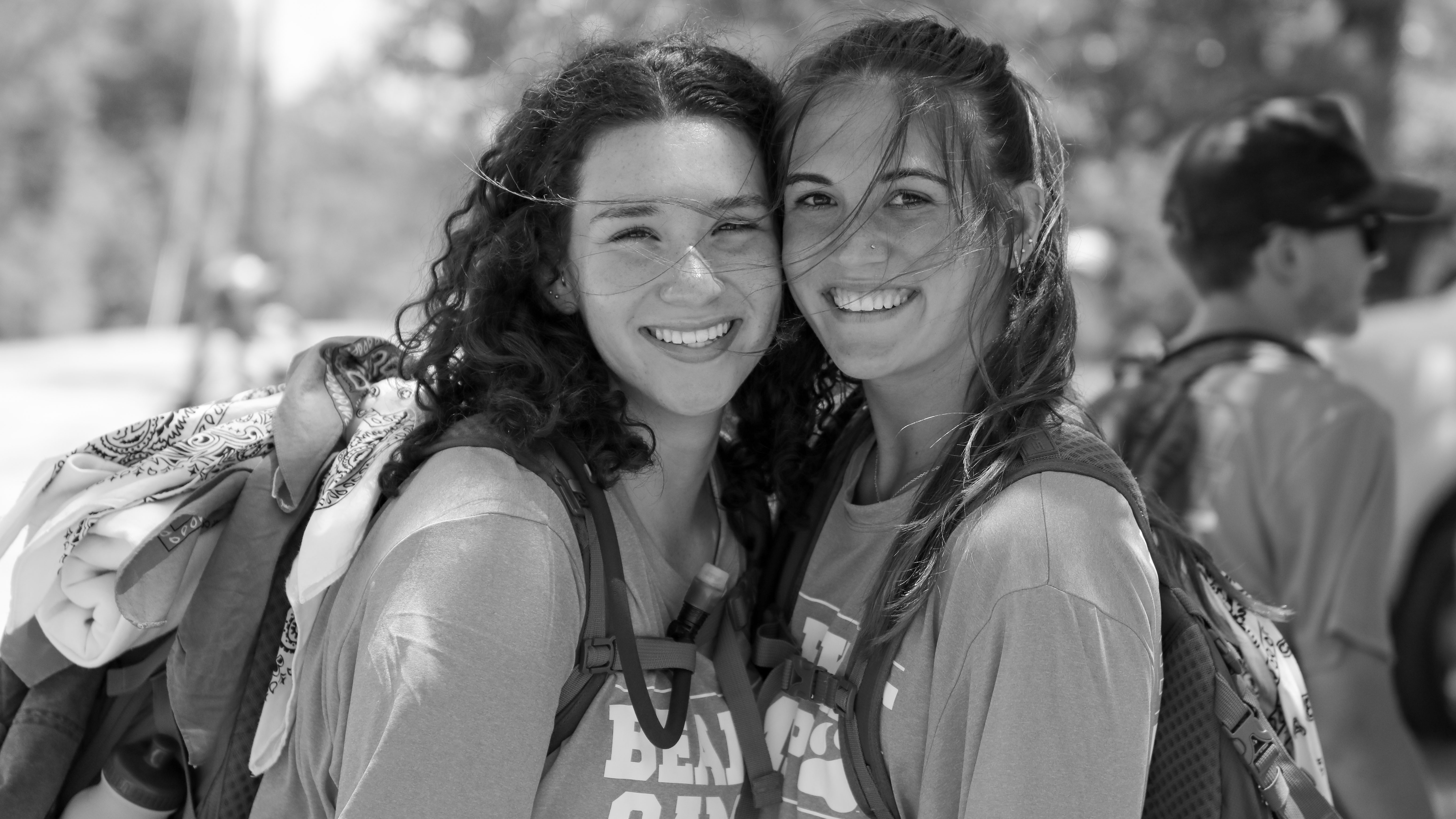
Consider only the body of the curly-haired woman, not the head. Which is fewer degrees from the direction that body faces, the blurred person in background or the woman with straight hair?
the woman with straight hair

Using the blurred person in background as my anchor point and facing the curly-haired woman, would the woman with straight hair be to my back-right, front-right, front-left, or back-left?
front-left

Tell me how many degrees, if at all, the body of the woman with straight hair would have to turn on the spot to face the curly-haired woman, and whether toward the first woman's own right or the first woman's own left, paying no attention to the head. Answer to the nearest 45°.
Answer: approximately 45° to the first woman's own right

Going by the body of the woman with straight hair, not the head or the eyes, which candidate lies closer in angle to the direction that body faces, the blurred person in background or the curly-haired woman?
the curly-haired woman

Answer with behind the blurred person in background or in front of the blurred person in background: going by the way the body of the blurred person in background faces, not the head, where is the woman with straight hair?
behind

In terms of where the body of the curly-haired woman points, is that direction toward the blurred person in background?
no

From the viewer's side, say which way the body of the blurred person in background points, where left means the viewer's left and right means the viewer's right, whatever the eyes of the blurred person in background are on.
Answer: facing away from the viewer and to the right of the viewer

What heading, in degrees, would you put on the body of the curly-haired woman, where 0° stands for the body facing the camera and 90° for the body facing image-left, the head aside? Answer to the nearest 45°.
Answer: approximately 315°

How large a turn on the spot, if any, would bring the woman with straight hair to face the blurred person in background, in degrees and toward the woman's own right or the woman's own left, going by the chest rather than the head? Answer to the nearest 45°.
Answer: approximately 180°

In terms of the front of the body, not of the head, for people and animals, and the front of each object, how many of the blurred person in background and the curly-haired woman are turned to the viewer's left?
0

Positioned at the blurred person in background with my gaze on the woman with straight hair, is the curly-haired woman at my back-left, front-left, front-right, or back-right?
front-right

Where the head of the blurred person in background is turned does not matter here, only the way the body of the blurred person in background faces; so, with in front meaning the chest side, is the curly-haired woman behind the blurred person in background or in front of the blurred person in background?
behind

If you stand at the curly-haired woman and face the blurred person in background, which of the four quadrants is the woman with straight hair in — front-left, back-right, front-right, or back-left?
front-right

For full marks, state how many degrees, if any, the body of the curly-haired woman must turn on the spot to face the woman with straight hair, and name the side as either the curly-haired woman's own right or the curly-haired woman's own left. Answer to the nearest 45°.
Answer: approximately 45° to the curly-haired woman's own left

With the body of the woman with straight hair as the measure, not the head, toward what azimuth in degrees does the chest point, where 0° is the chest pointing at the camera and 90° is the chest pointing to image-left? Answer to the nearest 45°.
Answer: approximately 45°

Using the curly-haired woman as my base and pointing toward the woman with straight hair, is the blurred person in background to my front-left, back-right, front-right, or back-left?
front-left
